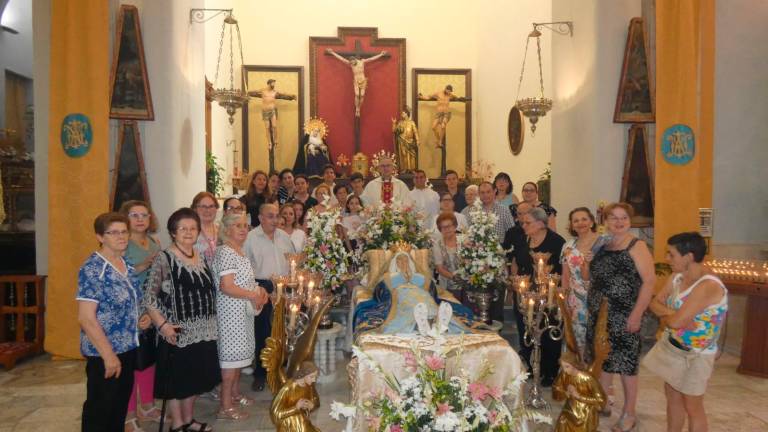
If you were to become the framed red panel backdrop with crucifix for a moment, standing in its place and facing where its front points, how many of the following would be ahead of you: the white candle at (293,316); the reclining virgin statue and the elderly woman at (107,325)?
3

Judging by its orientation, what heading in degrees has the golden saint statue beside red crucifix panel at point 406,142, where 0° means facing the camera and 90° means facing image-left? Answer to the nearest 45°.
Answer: approximately 45°

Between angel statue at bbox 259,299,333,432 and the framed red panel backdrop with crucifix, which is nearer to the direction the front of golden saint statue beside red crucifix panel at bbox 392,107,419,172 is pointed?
the angel statue

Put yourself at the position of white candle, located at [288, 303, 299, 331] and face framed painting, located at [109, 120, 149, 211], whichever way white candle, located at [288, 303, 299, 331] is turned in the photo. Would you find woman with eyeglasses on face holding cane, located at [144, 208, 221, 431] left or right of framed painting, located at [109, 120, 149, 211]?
left

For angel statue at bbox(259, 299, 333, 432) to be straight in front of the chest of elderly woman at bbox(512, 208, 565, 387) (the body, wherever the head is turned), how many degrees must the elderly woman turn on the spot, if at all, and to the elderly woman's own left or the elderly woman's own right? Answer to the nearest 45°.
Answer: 0° — they already face it
